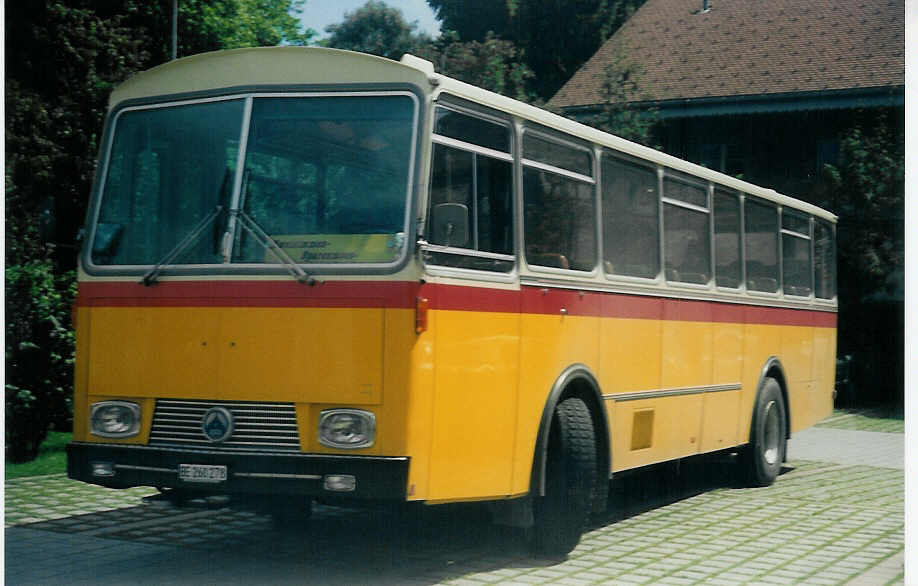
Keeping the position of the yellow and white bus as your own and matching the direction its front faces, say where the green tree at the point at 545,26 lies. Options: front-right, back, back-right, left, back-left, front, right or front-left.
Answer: back-right

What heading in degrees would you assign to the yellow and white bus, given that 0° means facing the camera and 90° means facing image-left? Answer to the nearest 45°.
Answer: approximately 45°

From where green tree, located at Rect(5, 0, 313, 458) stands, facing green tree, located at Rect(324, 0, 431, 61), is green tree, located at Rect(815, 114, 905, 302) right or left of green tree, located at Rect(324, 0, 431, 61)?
right

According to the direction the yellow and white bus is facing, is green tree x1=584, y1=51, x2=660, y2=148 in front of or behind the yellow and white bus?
behind

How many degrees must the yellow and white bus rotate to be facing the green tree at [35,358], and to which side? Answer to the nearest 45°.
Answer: approximately 90° to its right

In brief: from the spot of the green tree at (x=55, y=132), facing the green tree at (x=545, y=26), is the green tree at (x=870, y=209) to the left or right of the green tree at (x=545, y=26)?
right

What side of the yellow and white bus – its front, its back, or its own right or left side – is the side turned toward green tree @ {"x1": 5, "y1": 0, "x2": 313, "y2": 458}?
right

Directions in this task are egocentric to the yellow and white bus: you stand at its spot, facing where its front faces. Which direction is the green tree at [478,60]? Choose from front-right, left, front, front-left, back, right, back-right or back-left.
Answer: back-right
